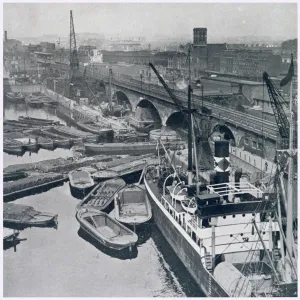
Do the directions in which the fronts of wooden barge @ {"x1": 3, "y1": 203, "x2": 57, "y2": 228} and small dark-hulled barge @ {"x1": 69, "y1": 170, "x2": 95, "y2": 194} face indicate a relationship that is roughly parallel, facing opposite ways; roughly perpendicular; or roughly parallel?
roughly perpendicular

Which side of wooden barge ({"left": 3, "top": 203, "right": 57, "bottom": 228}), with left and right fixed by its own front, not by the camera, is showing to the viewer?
right

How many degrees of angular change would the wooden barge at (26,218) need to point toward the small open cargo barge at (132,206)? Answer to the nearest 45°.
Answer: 0° — it already faces it

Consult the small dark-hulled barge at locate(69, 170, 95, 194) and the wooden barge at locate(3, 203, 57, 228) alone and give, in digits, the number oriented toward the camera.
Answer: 1
